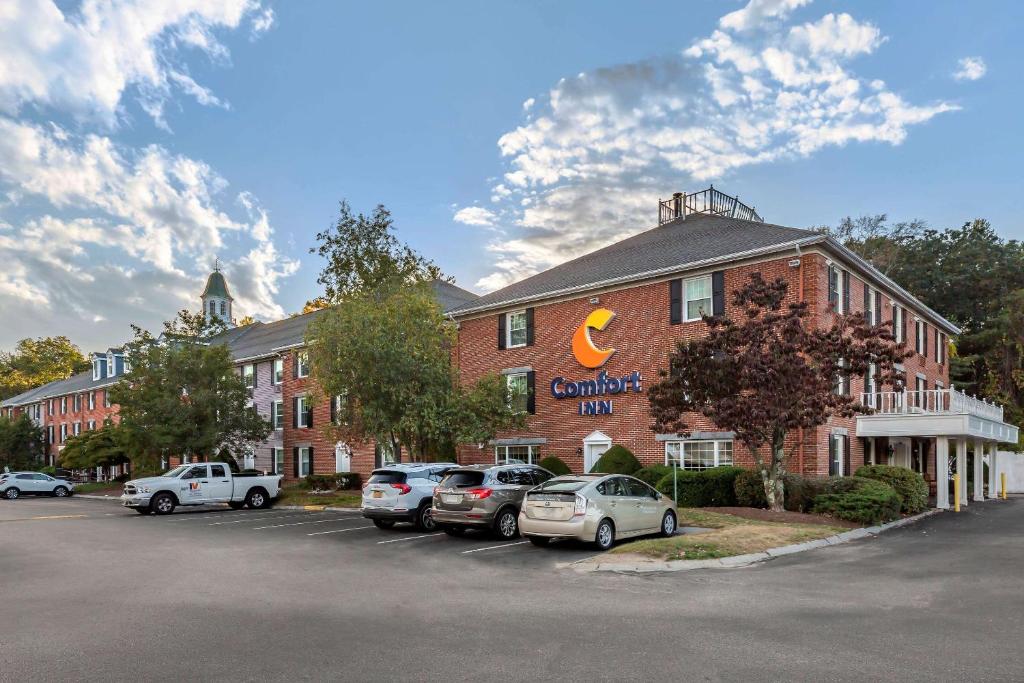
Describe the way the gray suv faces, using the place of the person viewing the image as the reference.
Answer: facing away from the viewer and to the right of the viewer

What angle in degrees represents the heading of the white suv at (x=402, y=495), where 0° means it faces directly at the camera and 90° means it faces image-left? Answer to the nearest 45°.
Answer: approximately 225°

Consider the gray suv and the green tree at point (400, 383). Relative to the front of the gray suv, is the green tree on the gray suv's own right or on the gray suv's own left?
on the gray suv's own left

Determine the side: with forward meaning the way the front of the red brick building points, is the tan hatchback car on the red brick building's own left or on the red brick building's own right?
on the red brick building's own right

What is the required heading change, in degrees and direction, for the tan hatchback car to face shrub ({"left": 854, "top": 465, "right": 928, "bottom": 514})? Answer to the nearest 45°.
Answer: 0° — it already faces it

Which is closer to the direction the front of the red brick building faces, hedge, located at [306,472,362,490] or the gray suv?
the gray suv

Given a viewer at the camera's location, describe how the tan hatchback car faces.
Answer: facing away from the viewer and to the right of the viewer

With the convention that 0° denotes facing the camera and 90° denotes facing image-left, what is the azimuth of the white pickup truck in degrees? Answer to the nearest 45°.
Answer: approximately 45°

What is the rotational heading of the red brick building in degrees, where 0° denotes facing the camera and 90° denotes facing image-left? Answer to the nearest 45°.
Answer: approximately 315°
